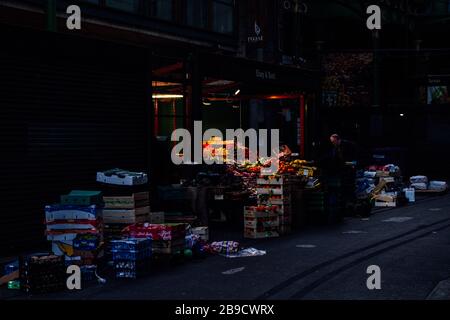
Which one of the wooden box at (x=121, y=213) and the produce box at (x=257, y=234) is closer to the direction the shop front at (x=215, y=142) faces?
the produce box

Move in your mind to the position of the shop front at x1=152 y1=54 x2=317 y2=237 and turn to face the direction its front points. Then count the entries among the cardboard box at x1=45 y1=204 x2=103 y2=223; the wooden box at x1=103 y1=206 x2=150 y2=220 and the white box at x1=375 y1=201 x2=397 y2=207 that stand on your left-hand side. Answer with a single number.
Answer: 1

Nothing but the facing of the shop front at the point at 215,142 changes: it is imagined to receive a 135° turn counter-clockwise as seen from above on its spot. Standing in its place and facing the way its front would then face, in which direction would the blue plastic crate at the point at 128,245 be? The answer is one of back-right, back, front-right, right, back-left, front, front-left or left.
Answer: back

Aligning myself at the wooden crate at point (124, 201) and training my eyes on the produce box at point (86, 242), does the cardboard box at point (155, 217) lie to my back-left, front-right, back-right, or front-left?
back-left

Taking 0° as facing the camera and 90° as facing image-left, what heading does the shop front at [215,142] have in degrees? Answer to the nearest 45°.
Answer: approximately 315°

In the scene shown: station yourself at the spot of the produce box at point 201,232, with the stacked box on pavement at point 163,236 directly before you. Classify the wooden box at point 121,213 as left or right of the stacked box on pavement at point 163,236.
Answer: right

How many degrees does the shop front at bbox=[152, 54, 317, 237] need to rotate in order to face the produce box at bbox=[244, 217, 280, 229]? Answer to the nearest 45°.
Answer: approximately 45° to its right
